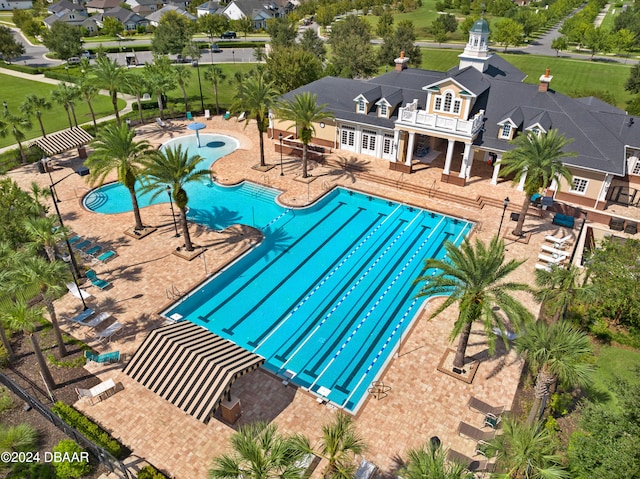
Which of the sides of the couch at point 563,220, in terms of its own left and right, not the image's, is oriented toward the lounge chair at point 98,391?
front

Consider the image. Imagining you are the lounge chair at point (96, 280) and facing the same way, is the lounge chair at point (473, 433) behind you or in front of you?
in front

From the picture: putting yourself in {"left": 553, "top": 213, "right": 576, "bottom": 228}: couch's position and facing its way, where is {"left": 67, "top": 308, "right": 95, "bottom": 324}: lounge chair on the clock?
The lounge chair is roughly at 12 o'clock from the couch.

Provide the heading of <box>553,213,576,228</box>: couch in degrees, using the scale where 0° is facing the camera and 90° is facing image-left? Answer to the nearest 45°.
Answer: approximately 45°

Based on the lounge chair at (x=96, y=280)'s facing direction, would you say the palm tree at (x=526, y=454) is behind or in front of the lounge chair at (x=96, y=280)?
in front

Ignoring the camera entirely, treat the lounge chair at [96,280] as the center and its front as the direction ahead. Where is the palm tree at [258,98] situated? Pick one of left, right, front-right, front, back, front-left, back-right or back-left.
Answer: left

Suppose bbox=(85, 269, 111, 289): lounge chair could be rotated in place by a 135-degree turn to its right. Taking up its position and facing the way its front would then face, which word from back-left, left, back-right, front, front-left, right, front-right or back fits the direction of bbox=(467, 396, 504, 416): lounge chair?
back-left

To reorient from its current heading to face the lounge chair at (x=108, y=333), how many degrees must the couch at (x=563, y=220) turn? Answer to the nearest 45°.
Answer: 0° — it already faces it

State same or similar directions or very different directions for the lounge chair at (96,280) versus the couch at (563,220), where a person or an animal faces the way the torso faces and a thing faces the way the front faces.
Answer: very different directions

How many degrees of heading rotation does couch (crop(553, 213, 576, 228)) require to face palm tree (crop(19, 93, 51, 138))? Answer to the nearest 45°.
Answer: approximately 45° to its right

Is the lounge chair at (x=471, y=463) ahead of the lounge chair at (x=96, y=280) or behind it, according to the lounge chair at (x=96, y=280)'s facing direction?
ahead

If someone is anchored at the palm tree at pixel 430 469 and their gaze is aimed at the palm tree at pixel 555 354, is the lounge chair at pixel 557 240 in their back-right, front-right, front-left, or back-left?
front-left

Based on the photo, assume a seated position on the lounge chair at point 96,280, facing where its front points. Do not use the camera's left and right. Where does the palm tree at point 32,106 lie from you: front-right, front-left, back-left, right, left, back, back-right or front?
back-left

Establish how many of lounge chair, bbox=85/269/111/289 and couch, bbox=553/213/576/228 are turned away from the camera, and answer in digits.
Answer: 0

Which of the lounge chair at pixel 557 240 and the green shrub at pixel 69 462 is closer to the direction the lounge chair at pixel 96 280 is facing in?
the lounge chair

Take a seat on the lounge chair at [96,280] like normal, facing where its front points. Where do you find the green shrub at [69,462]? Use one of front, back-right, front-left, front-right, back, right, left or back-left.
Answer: front-right

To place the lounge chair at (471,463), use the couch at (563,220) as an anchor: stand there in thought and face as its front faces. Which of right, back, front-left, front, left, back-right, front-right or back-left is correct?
front-left

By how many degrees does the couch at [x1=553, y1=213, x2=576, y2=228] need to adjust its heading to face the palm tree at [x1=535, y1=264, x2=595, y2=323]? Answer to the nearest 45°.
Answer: approximately 45° to its left
